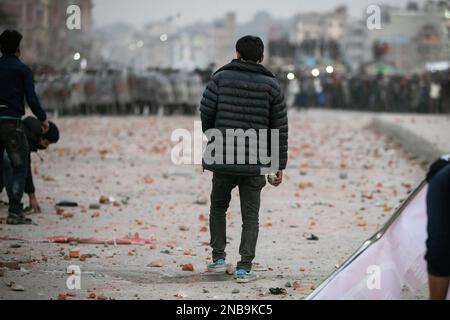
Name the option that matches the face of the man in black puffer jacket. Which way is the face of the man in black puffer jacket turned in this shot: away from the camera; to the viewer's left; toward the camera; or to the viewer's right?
away from the camera

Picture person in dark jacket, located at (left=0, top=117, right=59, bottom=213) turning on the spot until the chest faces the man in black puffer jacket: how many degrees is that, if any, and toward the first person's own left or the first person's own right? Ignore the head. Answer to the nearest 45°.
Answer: approximately 45° to the first person's own right

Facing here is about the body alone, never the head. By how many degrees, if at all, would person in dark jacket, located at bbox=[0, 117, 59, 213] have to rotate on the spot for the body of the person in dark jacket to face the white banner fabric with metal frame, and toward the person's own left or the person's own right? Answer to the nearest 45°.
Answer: approximately 90° to the person's own right

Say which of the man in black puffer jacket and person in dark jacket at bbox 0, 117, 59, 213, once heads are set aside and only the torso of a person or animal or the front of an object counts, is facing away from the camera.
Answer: the man in black puffer jacket

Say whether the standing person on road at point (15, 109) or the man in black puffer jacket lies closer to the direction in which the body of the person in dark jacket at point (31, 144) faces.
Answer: the man in black puffer jacket

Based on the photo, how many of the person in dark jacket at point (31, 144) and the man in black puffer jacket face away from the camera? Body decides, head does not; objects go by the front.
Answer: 1

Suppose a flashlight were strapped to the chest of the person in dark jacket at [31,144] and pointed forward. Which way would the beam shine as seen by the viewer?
to the viewer's right

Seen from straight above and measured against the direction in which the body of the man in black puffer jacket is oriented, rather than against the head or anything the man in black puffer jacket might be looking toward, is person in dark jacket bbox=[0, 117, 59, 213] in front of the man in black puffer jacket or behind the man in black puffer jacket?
in front

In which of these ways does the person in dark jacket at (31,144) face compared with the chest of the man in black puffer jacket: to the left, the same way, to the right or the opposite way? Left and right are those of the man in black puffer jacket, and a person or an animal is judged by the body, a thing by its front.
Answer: to the right

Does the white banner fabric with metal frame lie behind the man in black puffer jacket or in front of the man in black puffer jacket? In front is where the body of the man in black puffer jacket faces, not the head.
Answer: behind

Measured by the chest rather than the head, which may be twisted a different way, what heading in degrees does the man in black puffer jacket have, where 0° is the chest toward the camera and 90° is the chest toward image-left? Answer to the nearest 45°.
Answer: approximately 180°
